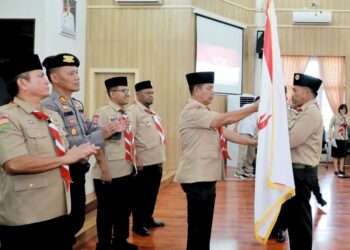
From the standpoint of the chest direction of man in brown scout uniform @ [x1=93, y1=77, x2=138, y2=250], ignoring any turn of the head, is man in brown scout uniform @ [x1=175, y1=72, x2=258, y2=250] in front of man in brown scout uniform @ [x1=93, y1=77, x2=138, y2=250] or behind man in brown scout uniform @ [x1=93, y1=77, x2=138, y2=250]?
in front

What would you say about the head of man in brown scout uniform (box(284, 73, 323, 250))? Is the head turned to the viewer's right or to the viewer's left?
to the viewer's left

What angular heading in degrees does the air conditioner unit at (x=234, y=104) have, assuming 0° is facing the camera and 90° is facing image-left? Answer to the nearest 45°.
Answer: approximately 315°

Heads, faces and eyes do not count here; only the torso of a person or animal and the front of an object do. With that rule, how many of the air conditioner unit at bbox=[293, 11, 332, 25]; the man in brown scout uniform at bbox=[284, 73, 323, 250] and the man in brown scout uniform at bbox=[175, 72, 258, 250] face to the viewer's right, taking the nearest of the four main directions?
1

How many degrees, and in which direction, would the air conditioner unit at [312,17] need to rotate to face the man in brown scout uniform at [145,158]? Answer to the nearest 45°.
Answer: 0° — it already faces them

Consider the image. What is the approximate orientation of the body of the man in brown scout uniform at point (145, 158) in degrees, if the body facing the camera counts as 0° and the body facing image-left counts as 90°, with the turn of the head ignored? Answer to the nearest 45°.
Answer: approximately 315°

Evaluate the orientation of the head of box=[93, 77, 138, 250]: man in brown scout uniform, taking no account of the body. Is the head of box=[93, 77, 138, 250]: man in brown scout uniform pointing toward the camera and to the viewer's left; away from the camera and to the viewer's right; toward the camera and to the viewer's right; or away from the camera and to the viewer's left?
toward the camera and to the viewer's right

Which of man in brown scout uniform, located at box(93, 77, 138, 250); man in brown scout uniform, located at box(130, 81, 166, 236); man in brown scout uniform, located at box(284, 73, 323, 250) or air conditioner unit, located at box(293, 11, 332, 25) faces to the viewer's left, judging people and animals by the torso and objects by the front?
man in brown scout uniform, located at box(284, 73, 323, 250)

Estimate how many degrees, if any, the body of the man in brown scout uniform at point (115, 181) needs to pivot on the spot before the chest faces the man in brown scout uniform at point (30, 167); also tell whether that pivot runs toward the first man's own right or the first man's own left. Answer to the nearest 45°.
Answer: approximately 45° to the first man's own right

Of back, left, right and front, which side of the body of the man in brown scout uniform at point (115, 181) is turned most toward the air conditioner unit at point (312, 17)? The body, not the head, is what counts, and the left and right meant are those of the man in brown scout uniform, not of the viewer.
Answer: left

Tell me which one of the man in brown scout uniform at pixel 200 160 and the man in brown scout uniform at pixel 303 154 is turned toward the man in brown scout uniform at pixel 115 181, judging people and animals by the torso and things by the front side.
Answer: the man in brown scout uniform at pixel 303 154

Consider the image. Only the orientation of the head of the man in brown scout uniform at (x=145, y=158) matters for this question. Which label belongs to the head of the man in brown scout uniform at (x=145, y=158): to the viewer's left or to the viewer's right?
to the viewer's right

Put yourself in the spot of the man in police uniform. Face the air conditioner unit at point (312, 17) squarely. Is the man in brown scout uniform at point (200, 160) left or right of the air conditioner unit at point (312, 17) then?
right

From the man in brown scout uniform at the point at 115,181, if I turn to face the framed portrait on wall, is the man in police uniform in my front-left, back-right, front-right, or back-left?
back-left

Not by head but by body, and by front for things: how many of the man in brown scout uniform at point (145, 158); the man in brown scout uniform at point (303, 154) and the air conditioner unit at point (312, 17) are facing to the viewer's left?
1
